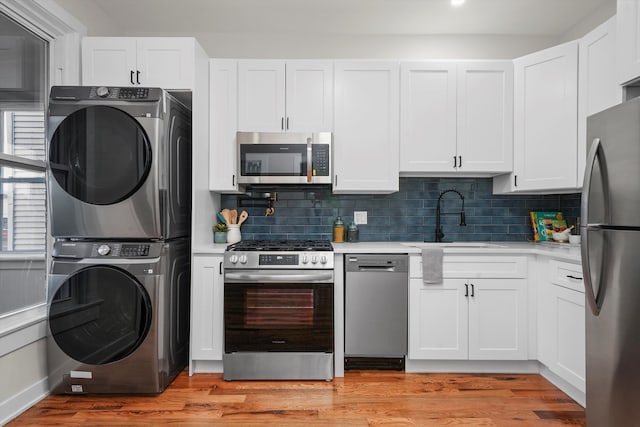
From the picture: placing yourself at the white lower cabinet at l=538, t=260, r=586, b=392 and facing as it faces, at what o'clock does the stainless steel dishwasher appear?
The stainless steel dishwasher is roughly at 1 o'clock from the white lower cabinet.

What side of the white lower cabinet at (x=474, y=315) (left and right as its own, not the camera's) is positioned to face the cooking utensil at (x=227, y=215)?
right

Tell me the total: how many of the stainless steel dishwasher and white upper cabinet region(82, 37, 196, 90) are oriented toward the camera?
2

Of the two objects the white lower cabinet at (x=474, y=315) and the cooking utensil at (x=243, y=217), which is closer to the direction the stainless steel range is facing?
the white lower cabinet

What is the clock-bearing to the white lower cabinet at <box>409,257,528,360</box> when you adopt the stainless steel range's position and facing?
The white lower cabinet is roughly at 9 o'clock from the stainless steel range.

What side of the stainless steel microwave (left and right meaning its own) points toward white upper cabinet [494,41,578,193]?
left
